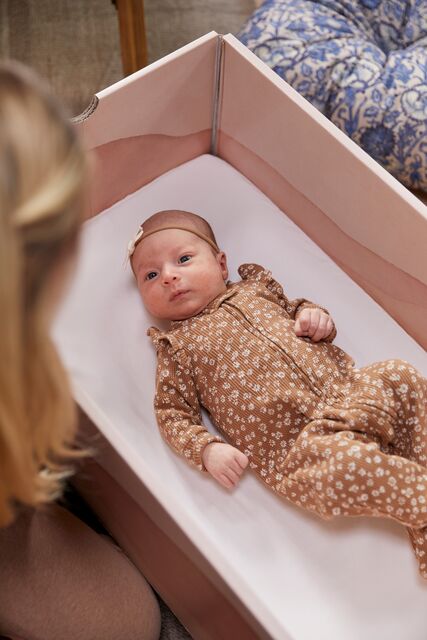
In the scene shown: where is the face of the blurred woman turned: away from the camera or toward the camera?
away from the camera

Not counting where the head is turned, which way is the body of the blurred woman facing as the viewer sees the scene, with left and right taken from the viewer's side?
facing away from the viewer and to the right of the viewer
